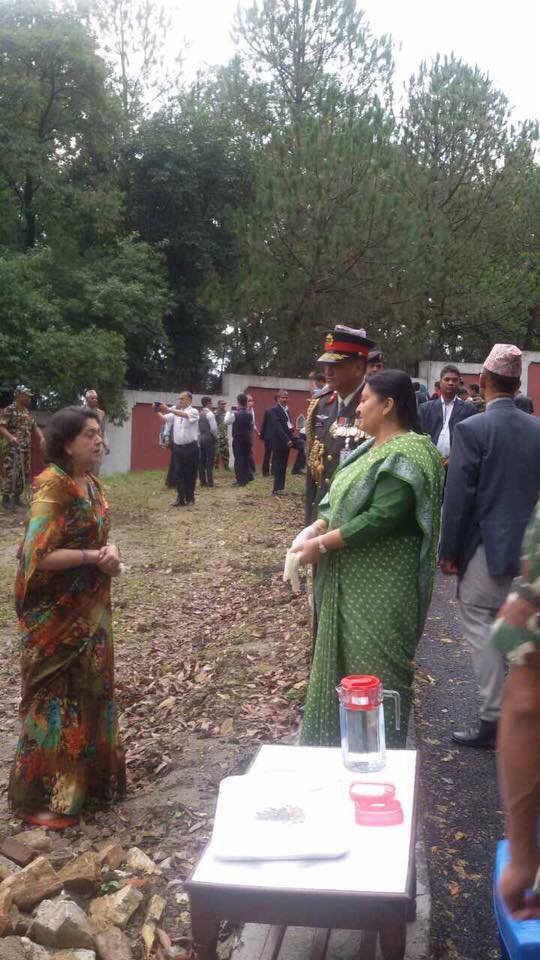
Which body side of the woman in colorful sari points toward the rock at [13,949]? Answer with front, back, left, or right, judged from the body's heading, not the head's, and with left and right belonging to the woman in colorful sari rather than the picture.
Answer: right

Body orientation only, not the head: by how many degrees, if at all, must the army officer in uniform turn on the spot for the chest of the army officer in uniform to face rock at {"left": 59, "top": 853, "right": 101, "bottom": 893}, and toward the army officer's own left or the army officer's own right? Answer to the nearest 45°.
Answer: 0° — they already face it

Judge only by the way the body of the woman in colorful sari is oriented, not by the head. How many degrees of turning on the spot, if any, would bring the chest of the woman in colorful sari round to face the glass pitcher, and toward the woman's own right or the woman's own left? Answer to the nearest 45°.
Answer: approximately 45° to the woman's own right

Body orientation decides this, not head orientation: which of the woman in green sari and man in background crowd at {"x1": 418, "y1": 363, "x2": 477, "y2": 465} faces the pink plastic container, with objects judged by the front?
the man in background crowd

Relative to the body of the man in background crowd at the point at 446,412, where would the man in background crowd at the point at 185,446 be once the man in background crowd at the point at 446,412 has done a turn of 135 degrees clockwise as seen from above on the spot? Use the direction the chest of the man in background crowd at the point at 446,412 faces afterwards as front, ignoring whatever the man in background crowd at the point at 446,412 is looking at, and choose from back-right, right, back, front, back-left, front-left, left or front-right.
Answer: front

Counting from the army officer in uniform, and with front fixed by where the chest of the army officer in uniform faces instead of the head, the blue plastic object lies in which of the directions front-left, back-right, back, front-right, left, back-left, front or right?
front-left

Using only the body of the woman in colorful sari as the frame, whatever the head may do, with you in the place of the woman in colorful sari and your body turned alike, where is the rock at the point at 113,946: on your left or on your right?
on your right

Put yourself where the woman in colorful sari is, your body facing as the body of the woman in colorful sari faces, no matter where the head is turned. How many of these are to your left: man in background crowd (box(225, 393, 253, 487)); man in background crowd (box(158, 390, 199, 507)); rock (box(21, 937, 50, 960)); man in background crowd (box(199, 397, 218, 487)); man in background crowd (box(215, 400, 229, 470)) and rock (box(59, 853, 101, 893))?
4

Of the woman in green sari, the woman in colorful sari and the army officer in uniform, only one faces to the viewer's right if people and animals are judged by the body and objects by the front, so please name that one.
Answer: the woman in colorful sari

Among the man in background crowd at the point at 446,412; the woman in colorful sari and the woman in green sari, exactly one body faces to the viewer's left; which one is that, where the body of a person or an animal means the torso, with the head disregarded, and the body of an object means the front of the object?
the woman in green sari

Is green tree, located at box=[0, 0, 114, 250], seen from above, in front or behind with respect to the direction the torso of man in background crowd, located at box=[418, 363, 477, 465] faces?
behind

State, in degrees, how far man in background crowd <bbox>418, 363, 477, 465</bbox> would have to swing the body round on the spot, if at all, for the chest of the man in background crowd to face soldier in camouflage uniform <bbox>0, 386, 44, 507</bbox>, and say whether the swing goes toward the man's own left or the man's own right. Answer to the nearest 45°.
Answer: approximately 135° to the man's own right

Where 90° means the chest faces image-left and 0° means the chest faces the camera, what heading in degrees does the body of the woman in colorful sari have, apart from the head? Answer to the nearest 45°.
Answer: approximately 270°

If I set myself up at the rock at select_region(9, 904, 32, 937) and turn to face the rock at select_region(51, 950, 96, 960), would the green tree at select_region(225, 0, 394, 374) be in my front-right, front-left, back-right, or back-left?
back-left

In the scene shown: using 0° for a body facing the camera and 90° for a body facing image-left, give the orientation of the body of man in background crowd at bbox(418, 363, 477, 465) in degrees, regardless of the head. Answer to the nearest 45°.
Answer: approximately 0°

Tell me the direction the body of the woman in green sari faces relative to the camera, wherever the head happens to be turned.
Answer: to the viewer's left
